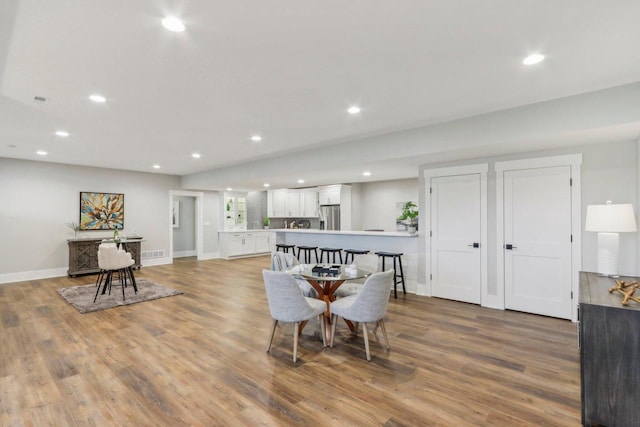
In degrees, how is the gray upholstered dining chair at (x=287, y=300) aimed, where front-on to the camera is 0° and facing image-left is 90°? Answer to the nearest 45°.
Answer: approximately 225°

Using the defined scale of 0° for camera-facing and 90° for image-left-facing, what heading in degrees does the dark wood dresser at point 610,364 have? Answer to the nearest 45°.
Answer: approximately 90°

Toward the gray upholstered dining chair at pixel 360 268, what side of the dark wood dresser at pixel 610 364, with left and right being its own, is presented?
front

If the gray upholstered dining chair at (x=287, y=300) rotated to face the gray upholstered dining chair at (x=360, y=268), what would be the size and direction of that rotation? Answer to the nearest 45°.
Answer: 0° — it already faces it

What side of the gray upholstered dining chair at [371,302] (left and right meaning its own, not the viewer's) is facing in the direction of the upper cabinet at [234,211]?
front

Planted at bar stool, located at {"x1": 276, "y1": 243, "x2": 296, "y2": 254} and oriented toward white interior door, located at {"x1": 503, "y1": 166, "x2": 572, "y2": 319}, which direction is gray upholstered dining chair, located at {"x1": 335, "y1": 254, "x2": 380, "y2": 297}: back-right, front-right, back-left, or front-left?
front-right

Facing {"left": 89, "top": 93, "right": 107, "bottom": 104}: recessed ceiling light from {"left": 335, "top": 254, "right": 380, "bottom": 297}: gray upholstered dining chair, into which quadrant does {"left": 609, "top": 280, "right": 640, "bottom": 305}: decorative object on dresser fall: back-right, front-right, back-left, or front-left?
back-left

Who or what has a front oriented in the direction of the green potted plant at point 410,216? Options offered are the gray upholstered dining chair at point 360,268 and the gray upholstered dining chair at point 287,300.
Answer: the gray upholstered dining chair at point 287,300

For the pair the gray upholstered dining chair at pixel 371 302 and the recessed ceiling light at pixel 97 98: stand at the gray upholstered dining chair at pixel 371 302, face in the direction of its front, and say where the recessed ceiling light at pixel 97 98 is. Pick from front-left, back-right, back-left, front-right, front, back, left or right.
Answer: front-left

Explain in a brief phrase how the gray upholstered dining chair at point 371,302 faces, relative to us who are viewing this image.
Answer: facing away from the viewer and to the left of the viewer

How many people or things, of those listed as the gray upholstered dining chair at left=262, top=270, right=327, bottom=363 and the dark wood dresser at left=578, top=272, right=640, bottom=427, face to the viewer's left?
1

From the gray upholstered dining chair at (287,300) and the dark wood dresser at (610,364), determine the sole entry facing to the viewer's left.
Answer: the dark wood dresser
